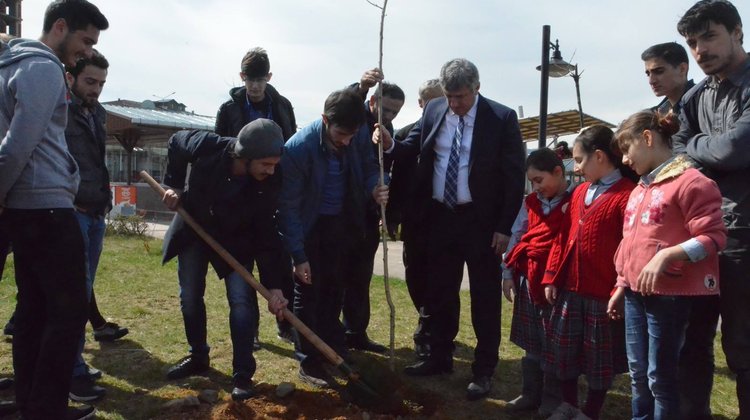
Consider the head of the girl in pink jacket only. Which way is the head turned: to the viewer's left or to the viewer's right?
to the viewer's left

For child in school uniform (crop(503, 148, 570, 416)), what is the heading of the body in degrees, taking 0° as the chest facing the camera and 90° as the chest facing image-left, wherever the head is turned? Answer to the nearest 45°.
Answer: approximately 45°

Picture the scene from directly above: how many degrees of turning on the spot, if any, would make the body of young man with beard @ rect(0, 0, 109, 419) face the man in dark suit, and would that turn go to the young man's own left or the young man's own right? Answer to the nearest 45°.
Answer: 0° — they already face them

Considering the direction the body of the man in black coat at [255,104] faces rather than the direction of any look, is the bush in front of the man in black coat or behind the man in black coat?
behind

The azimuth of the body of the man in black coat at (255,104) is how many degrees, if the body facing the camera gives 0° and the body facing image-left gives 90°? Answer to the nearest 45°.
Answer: approximately 0°

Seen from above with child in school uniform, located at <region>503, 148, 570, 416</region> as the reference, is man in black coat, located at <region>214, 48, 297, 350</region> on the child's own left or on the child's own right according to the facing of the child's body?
on the child's own right

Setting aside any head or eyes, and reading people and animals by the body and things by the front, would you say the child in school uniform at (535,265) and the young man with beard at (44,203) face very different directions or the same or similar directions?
very different directions

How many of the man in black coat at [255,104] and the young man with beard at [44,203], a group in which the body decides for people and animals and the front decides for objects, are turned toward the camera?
1

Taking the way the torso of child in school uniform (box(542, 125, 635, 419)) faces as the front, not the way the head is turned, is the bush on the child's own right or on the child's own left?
on the child's own right

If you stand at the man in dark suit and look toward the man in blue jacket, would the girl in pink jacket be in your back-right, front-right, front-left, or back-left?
back-left

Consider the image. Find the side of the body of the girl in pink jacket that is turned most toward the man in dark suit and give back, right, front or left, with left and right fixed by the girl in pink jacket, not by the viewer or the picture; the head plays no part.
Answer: right

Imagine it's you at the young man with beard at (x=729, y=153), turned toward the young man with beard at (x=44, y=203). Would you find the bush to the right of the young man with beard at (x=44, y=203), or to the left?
right

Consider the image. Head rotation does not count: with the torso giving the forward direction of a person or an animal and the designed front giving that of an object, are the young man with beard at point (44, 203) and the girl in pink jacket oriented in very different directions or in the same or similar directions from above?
very different directions
